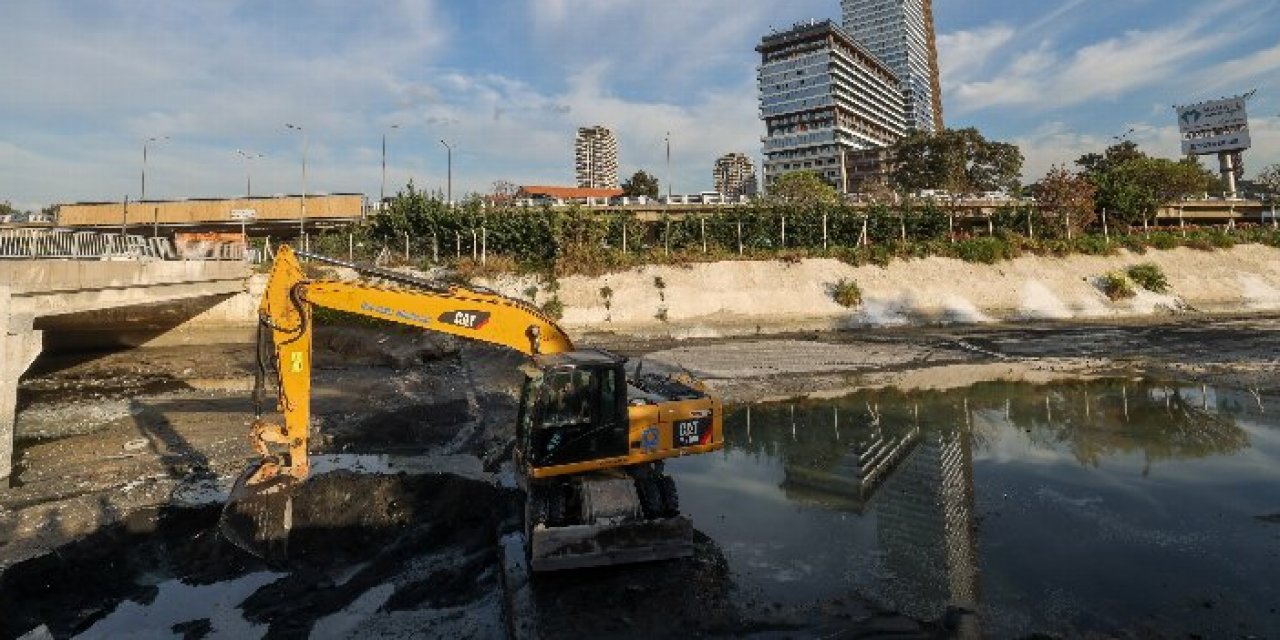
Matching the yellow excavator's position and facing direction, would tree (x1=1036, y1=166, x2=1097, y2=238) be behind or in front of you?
behind

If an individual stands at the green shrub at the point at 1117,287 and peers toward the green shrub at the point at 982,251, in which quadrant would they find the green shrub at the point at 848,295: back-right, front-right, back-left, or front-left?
front-left

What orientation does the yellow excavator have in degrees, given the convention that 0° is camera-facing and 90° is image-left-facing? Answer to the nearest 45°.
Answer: approximately 90°

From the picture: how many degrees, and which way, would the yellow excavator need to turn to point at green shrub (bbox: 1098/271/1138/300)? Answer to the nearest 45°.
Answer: approximately 135° to its right

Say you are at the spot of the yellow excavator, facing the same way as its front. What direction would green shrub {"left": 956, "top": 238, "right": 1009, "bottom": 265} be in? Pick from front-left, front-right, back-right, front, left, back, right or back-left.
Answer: back-right

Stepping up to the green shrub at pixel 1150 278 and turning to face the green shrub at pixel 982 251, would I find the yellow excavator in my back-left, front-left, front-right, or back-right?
front-left

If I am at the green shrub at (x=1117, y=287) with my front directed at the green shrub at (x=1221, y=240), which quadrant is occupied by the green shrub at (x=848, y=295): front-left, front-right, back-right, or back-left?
back-left

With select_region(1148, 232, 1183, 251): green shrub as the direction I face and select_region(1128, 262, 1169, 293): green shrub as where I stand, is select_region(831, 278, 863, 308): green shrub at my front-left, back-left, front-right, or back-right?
back-left

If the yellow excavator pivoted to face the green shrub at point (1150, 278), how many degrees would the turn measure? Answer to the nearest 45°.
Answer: approximately 135° to its right

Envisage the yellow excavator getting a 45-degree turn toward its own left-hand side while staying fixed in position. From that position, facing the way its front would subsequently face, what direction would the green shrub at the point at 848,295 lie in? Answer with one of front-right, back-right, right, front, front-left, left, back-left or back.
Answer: back

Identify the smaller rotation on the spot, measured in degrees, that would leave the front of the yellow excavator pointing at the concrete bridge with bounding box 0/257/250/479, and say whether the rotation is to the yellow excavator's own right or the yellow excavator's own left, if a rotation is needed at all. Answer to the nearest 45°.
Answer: approximately 45° to the yellow excavator's own right

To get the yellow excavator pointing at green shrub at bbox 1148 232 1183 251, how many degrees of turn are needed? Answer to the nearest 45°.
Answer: approximately 135° to its right

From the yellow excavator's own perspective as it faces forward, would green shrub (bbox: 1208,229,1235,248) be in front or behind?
behind

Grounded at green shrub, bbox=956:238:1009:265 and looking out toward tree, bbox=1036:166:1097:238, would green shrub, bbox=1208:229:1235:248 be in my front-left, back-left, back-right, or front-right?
front-right
